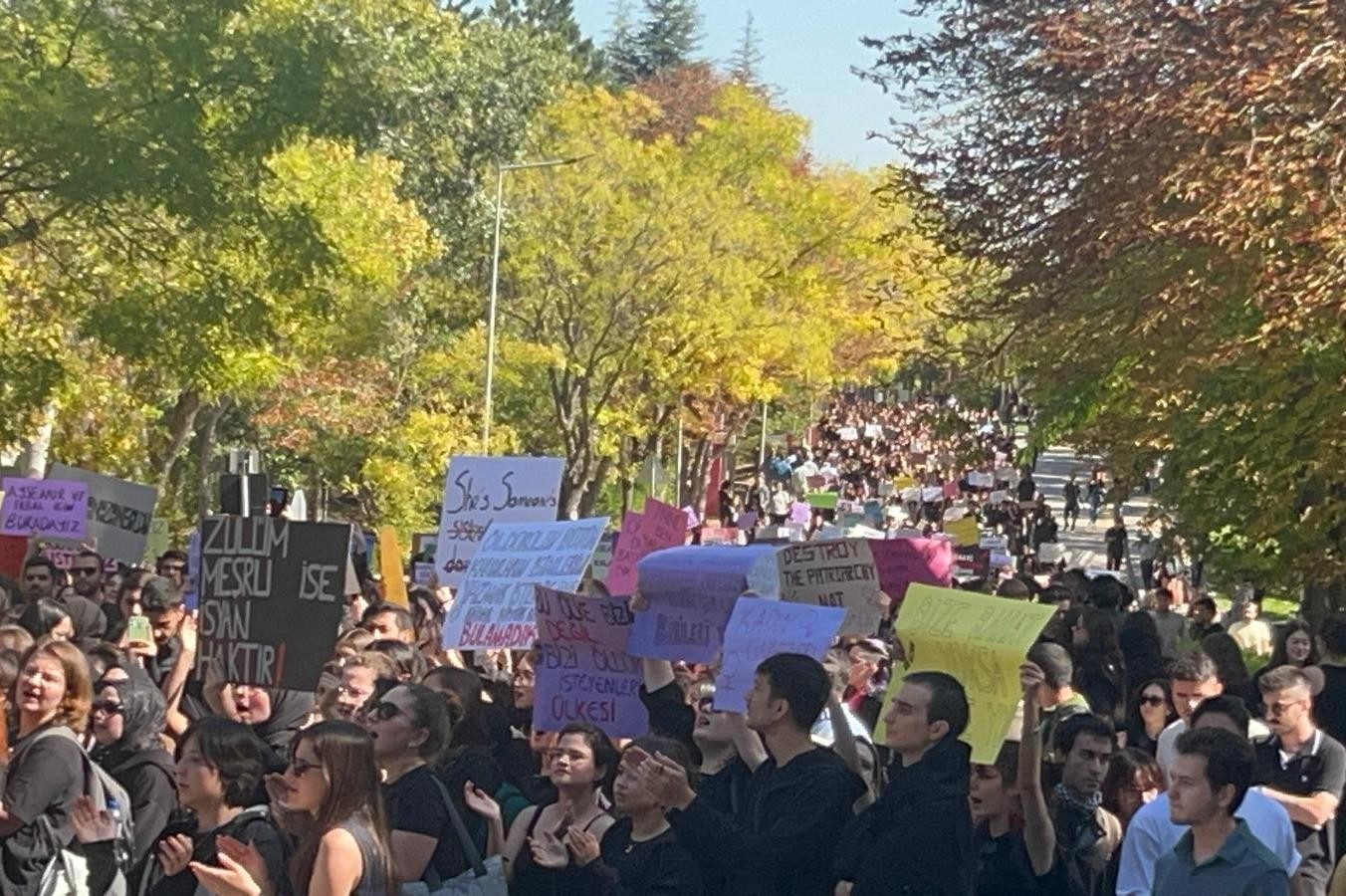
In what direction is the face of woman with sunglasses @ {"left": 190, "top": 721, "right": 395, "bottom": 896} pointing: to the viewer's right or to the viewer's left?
to the viewer's left

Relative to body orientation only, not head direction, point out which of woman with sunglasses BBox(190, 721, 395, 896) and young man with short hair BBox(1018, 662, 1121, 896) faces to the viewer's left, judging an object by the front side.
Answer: the woman with sunglasses

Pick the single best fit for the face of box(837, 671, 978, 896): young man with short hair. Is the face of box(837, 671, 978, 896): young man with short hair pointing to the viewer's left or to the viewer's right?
to the viewer's left

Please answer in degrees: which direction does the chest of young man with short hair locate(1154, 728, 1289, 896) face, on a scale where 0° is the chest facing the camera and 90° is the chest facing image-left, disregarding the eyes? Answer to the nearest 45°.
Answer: approximately 45°

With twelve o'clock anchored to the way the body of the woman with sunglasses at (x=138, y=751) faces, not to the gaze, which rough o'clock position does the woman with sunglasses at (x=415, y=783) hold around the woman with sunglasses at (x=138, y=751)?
the woman with sunglasses at (x=415, y=783) is roughly at 8 o'clock from the woman with sunglasses at (x=138, y=751).
